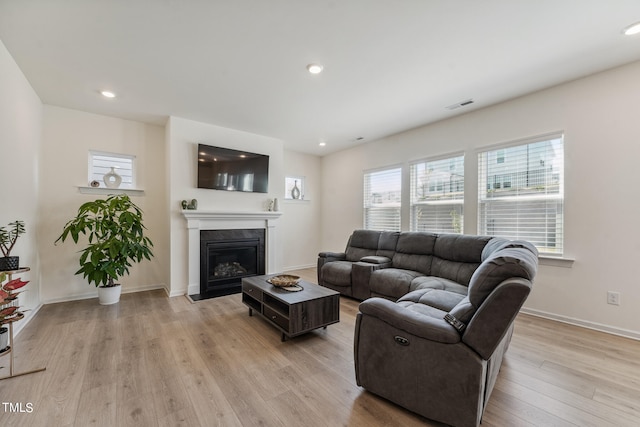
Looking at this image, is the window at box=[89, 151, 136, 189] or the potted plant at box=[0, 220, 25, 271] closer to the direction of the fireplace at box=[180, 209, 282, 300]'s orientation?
the potted plant

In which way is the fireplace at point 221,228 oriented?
toward the camera

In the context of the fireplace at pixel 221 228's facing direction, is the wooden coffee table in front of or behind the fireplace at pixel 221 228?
in front

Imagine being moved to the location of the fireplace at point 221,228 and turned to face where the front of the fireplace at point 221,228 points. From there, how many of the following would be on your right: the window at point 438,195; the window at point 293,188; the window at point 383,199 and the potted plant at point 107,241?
1

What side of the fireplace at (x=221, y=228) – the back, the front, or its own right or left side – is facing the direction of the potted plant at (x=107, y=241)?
right

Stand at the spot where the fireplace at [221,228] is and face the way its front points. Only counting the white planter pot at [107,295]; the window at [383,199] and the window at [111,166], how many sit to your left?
1

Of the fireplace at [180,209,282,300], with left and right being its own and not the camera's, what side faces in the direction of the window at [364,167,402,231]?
left

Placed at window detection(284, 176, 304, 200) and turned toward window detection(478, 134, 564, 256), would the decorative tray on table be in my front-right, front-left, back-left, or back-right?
front-right

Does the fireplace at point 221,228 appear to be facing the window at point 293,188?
no

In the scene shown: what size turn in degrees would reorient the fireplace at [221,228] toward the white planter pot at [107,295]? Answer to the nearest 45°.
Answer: approximately 90° to its right

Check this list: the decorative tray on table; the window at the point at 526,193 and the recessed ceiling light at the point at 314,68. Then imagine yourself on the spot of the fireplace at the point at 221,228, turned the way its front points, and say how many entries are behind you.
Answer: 0

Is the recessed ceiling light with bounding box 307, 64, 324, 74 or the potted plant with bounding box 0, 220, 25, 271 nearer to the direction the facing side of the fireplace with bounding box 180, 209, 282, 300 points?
the recessed ceiling light

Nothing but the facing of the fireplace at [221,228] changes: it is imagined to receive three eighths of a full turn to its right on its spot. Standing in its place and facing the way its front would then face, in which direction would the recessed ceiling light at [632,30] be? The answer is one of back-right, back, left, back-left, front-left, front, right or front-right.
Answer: back

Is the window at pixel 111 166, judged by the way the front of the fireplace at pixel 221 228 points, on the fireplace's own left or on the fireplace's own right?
on the fireplace's own right

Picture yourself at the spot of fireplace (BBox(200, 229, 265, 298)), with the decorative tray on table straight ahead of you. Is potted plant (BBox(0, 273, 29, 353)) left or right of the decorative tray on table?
right
